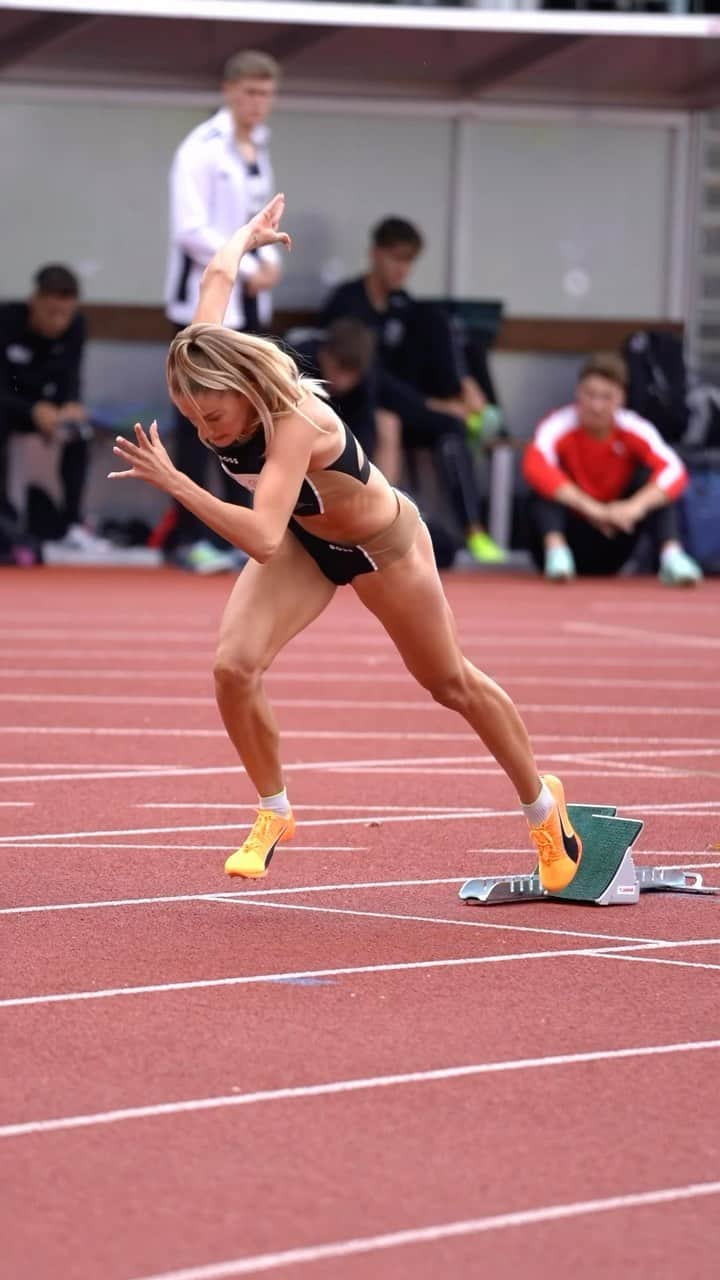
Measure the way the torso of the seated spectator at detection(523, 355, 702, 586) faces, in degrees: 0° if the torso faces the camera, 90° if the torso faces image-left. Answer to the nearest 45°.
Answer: approximately 0°

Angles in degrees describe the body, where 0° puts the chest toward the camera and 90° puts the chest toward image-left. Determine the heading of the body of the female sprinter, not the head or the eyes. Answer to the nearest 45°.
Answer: approximately 45°

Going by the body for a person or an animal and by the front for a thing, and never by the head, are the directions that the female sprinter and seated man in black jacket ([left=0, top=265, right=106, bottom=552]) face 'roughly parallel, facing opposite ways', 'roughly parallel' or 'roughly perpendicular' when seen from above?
roughly perpendicular

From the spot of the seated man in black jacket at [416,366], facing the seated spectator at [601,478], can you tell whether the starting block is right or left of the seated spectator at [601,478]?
right

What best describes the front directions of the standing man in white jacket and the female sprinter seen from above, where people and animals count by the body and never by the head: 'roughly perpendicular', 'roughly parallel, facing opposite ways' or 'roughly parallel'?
roughly perpendicular

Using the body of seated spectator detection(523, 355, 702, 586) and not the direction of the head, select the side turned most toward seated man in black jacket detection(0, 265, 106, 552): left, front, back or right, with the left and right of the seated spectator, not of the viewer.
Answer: right

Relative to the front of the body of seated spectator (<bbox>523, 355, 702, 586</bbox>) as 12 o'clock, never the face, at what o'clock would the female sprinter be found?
The female sprinter is roughly at 12 o'clock from the seated spectator.

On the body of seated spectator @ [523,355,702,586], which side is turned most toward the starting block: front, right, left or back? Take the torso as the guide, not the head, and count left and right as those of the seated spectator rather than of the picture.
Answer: front

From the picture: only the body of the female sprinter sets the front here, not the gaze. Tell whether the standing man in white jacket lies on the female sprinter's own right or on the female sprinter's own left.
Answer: on the female sprinter's own right

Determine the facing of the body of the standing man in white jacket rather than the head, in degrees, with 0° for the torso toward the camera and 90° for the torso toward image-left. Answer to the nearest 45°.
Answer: approximately 315°
